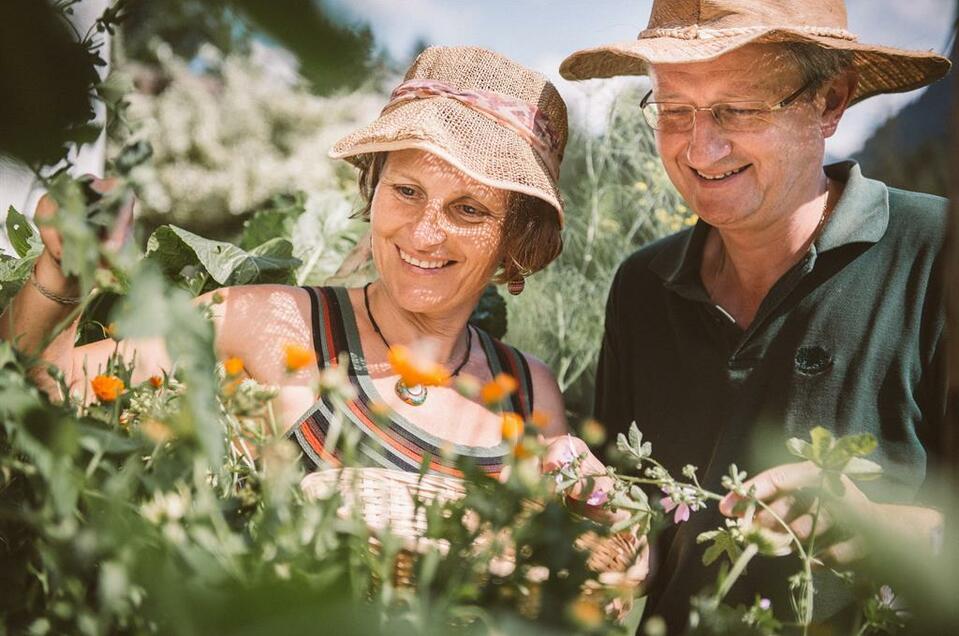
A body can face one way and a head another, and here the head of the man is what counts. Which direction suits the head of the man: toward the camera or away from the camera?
toward the camera

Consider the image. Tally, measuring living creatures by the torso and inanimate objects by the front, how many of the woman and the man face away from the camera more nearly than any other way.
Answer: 0

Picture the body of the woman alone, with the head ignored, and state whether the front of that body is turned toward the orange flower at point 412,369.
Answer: yes

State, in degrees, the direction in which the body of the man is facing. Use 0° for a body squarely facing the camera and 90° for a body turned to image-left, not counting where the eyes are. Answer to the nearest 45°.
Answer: approximately 45°

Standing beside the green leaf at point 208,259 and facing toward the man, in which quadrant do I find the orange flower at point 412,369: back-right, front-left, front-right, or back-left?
front-right

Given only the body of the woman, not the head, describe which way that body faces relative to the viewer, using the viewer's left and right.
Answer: facing the viewer

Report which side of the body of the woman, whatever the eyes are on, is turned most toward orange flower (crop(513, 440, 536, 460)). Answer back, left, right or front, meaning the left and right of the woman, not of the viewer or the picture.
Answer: front

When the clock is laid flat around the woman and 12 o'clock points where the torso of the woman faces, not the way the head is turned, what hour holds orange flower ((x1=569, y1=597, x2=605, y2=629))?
The orange flower is roughly at 12 o'clock from the woman.

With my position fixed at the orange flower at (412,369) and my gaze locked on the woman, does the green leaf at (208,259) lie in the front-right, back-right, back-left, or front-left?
front-left

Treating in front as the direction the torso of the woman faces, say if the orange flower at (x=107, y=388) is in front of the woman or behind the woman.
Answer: in front

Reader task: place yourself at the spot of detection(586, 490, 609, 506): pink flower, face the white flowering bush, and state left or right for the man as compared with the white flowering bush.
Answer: right
